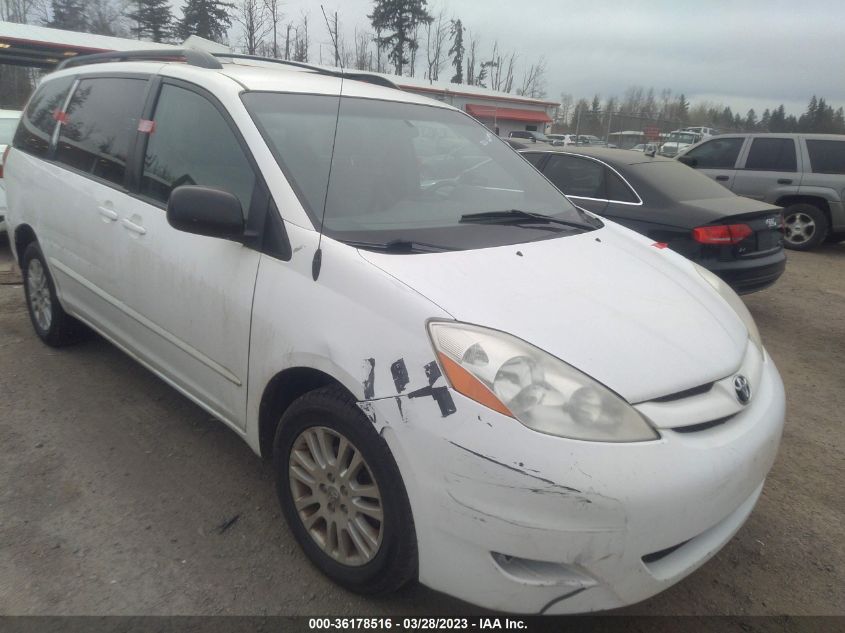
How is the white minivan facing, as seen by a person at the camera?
facing the viewer and to the right of the viewer

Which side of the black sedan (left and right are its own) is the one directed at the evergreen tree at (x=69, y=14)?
front

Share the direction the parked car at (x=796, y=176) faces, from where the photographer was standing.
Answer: facing to the left of the viewer

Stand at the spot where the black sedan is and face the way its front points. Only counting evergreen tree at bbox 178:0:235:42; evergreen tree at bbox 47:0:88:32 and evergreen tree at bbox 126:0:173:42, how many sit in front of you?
3

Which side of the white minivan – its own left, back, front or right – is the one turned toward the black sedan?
left

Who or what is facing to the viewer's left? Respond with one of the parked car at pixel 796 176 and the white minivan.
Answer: the parked car

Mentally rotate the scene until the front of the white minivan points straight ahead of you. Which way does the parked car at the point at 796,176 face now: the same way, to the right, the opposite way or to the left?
the opposite way

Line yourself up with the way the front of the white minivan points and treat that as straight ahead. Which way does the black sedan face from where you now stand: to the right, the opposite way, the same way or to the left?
the opposite way

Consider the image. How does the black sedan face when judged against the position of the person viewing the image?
facing away from the viewer and to the left of the viewer

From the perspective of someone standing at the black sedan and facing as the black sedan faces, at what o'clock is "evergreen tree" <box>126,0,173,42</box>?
The evergreen tree is roughly at 12 o'clock from the black sedan.

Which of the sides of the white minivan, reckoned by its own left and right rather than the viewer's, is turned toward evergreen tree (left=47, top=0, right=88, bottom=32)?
back

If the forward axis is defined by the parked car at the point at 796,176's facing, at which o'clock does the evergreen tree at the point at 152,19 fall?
The evergreen tree is roughly at 1 o'clock from the parked car.

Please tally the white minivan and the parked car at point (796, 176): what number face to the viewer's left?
1

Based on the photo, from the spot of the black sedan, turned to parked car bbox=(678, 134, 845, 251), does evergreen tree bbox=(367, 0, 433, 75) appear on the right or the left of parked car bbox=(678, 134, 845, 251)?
left

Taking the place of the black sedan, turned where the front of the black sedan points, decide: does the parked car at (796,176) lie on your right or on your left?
on your right
